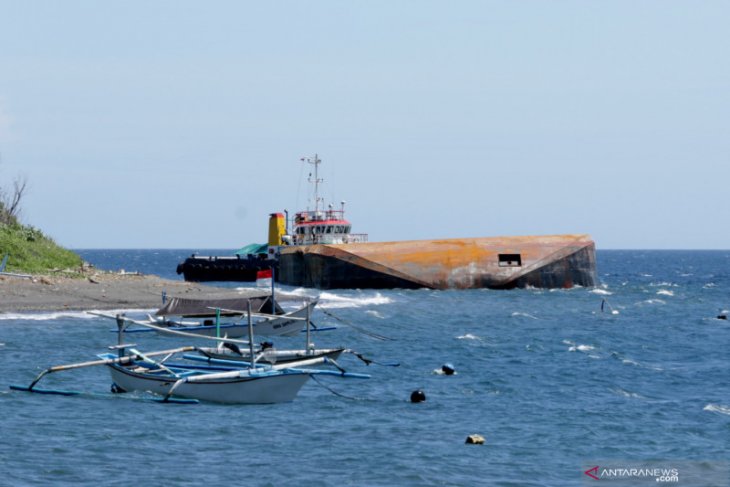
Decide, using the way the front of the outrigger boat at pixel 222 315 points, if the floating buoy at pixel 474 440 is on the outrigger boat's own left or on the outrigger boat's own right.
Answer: on the outrigger boat's own right

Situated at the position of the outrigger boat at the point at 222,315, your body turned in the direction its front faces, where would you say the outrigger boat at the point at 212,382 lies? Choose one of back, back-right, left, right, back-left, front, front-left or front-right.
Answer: right

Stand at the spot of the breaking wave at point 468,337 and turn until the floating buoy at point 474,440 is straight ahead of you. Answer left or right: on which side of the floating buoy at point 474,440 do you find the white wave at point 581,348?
left

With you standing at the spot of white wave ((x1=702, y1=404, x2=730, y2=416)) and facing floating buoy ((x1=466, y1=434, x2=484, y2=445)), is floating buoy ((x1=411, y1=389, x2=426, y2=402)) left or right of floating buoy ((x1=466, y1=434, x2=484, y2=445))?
right

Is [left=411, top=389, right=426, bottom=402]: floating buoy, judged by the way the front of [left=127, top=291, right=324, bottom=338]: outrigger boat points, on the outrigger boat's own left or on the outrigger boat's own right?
on the outrigger boat's own right
